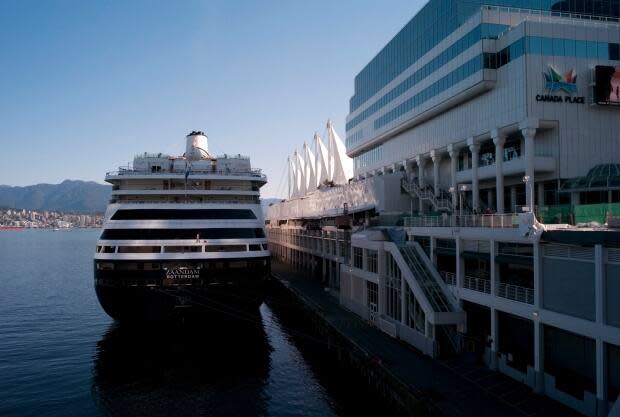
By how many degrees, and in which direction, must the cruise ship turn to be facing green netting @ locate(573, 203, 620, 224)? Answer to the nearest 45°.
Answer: approximately 135° to its right

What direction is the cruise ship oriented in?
away from the camera

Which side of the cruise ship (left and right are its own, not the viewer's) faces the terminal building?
right
